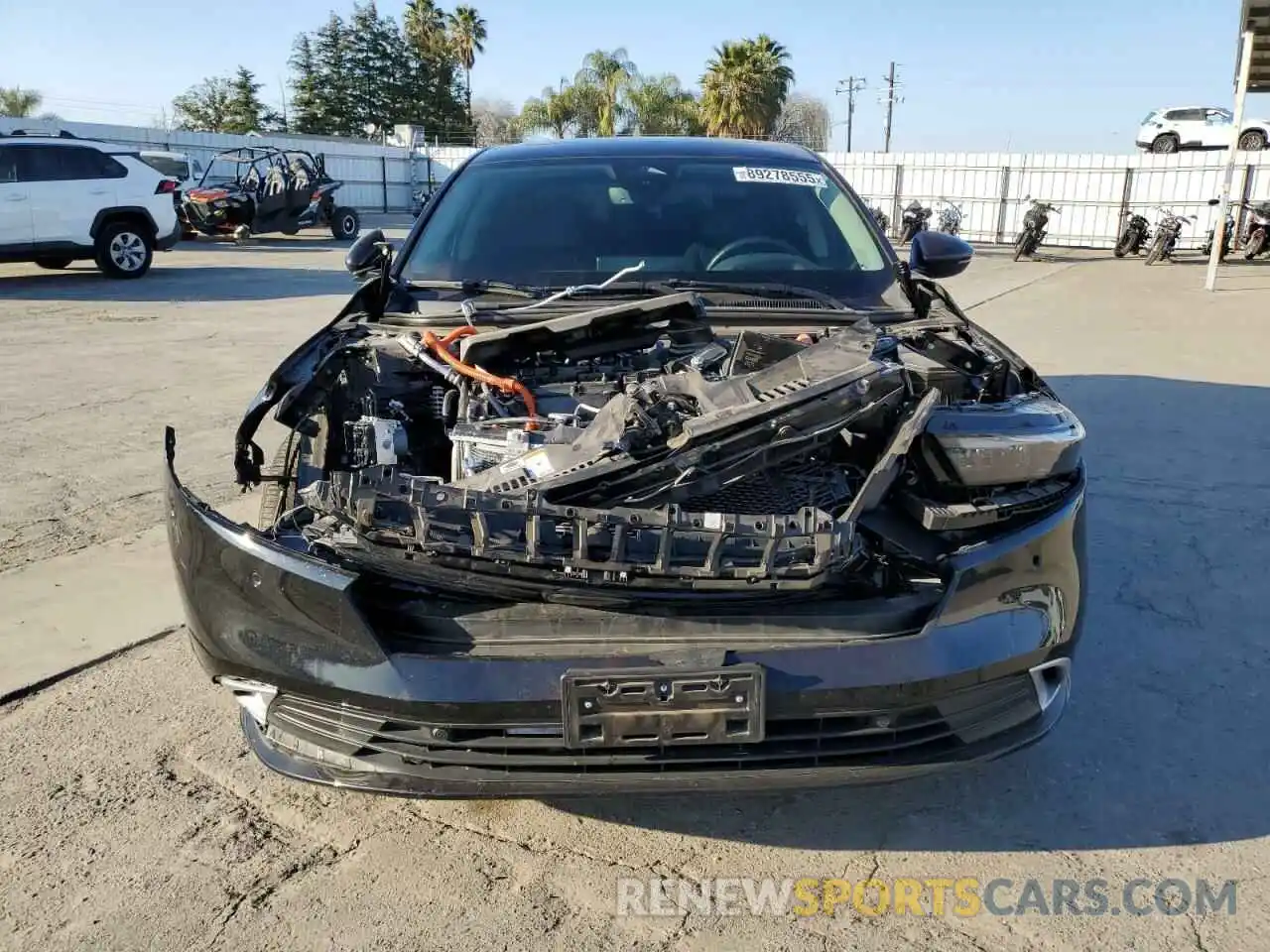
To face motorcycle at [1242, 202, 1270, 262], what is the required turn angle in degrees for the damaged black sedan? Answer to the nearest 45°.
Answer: approximately 135° to its left

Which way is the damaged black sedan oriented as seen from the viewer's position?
toward the camera

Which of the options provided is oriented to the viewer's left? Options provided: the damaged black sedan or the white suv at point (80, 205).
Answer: the white suv

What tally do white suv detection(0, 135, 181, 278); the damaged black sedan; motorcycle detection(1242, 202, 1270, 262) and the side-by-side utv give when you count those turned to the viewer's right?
0

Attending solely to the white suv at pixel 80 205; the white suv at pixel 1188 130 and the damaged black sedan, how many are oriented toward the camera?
1

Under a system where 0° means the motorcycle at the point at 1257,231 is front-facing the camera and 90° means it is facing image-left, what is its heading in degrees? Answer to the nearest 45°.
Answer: approximately 45°

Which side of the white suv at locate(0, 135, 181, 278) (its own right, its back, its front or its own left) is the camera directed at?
left

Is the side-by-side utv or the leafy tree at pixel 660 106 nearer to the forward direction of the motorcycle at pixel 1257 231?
the side-by-side utv

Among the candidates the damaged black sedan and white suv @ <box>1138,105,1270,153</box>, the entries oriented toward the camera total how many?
1

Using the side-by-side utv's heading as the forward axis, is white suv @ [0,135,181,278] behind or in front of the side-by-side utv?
in front

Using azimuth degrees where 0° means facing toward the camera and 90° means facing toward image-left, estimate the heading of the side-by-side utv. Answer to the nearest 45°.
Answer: approximately 45°

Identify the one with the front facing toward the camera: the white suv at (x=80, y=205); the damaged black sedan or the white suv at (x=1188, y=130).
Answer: the damaged black sedan
